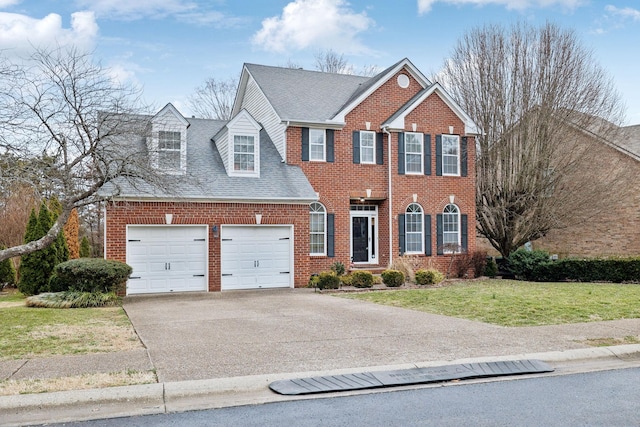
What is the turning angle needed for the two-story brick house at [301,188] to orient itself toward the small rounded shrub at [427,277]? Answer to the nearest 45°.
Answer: approximately 45° to its left

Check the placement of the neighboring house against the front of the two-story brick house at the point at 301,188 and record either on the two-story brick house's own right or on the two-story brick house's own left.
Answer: on the two-story brick house's own left

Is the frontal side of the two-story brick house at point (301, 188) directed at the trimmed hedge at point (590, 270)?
no

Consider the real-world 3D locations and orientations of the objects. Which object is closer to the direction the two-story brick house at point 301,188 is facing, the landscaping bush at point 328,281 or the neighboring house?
the landscaping bush

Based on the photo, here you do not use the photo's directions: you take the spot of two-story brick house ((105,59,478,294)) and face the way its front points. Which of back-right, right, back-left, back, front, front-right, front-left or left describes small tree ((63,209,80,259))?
right

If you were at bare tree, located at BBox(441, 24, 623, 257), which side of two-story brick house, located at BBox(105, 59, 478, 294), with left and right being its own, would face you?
left

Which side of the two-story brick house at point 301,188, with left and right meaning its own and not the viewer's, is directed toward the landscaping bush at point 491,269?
left

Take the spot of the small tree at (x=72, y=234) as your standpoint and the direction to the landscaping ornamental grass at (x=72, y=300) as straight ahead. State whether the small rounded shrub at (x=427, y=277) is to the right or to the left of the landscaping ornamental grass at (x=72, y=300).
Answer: left

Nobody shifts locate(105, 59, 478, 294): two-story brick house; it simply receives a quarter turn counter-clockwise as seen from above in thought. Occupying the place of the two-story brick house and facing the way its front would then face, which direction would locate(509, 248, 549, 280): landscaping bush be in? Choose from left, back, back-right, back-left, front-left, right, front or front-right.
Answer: front

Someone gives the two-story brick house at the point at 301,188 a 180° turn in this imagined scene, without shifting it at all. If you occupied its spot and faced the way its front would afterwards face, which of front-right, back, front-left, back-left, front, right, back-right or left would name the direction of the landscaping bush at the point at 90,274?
back-left

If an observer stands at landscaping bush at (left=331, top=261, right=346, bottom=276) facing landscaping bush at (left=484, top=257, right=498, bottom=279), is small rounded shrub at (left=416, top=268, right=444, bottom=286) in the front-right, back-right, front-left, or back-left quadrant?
front-right

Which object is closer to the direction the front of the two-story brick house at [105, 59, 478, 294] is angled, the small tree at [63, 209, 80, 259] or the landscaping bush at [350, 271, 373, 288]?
the landscaping bush

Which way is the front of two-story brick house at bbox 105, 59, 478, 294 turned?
toward the camera
